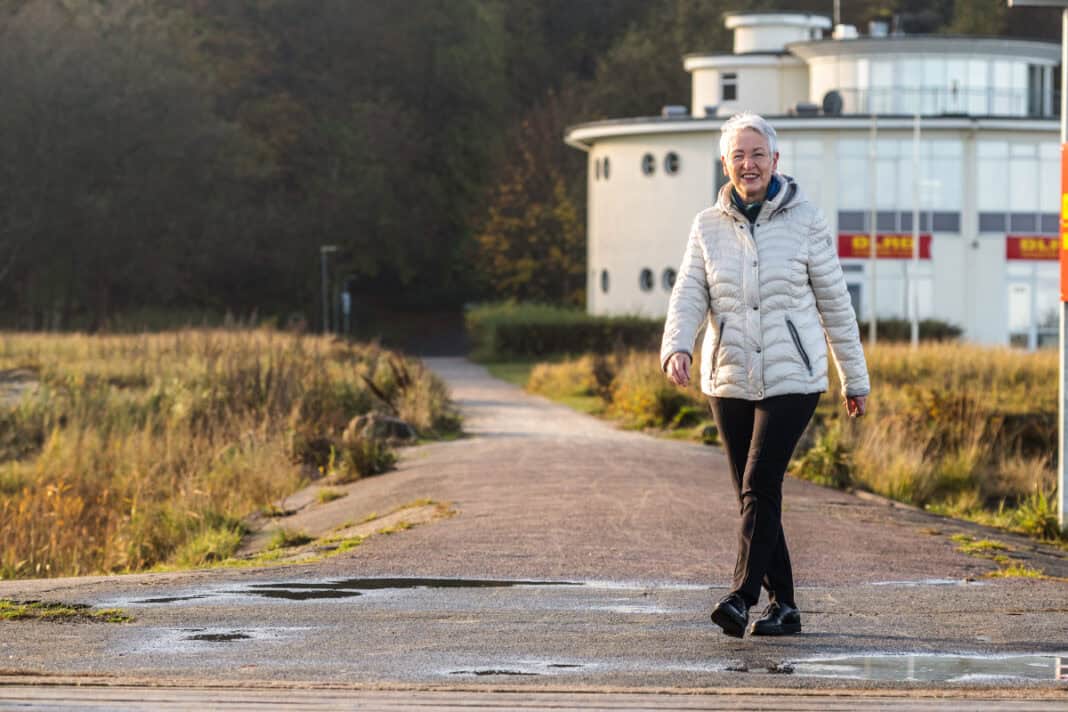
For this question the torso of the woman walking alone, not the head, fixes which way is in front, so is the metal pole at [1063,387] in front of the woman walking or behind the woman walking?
behind

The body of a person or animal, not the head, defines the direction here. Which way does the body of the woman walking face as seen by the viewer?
toward the camera
